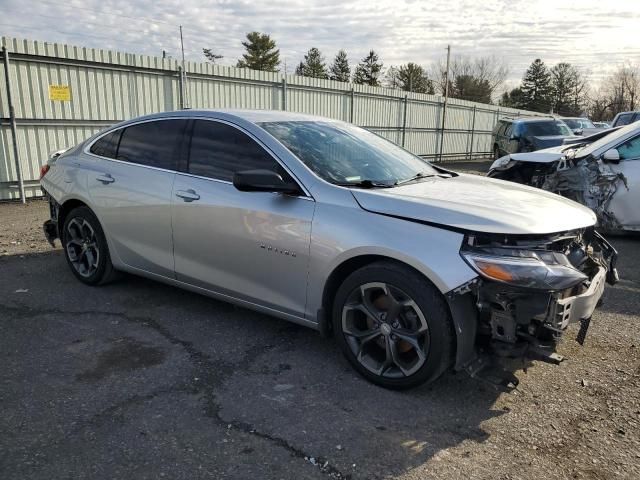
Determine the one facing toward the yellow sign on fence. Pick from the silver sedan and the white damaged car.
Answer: the white damaged car

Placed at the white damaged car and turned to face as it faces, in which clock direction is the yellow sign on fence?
The yellow sign on fence is roughly at 12 o'clock from the white damaged car.

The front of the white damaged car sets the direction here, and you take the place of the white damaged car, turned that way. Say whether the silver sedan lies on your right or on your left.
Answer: on your left

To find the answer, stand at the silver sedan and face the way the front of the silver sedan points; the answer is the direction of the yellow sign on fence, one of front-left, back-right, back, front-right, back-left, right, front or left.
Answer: back

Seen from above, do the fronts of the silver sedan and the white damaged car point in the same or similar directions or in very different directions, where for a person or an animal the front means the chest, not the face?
very different directions

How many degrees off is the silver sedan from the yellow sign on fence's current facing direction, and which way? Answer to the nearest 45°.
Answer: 0° — it already faces it

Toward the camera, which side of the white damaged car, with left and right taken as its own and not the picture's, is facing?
left

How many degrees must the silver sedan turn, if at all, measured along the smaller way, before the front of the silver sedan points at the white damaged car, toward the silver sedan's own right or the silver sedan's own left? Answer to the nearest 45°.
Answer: approximately 90° to the silver sedan's own left

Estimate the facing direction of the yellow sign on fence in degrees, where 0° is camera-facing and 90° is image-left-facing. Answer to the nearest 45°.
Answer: approximately 0°

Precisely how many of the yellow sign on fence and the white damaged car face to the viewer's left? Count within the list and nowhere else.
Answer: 1
